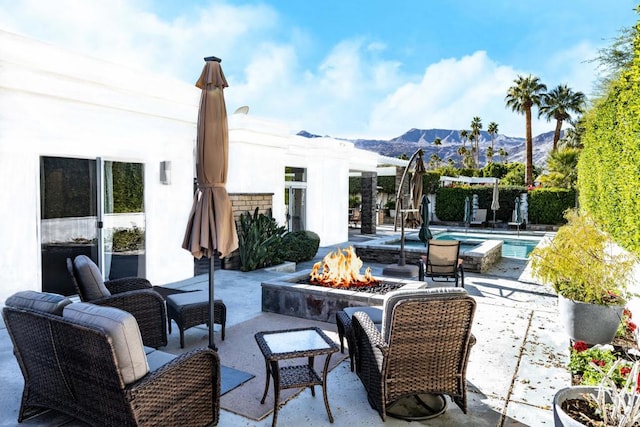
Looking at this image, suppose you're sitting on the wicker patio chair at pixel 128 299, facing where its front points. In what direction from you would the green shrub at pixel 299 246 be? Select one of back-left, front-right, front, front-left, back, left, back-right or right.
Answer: front-left

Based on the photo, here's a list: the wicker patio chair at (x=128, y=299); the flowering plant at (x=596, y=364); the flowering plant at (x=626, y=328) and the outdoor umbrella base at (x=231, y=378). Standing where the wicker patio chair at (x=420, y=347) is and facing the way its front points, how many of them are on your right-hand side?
2

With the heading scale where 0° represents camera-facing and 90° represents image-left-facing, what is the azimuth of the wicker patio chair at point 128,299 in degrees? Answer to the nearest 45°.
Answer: approximately 270°

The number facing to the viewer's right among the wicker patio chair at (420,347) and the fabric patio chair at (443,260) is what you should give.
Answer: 0

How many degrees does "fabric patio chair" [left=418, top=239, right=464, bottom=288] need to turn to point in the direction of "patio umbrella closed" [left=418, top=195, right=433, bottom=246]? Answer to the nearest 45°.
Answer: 0° — it already faces it

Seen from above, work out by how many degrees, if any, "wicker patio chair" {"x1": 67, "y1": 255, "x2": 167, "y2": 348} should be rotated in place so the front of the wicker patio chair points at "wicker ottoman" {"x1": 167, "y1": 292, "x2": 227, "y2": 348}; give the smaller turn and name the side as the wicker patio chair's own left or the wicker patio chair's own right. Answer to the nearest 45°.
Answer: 0° — it already faces it

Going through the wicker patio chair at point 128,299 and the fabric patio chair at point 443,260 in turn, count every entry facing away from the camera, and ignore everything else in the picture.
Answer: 1

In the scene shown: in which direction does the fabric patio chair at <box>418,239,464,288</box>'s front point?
away from the camera

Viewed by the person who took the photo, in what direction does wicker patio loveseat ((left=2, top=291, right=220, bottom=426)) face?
facing away from the viewer and to the right of the viewer

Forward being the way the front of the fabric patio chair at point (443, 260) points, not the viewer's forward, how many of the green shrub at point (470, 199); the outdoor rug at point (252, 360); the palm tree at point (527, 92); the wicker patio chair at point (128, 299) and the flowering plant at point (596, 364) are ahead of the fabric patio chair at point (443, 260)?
2

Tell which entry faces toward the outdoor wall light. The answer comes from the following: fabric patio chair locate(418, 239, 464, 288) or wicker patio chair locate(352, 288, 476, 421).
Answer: wicker patio chair locate(352, 288, 476, 421)
